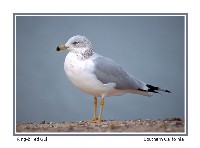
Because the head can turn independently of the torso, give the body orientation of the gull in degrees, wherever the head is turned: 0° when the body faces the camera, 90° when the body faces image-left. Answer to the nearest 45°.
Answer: approximately 90°
